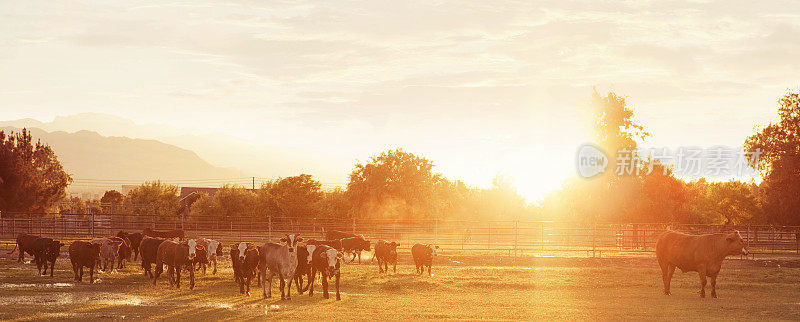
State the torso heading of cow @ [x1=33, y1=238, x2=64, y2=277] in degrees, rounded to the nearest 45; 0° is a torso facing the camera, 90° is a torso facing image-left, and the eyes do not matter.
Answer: approximately 315°

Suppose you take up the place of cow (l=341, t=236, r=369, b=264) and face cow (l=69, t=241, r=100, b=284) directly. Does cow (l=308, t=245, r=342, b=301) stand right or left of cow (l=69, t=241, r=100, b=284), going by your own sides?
left

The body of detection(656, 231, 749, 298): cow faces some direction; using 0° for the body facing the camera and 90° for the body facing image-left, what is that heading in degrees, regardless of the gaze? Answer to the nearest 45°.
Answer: approximately 270°
